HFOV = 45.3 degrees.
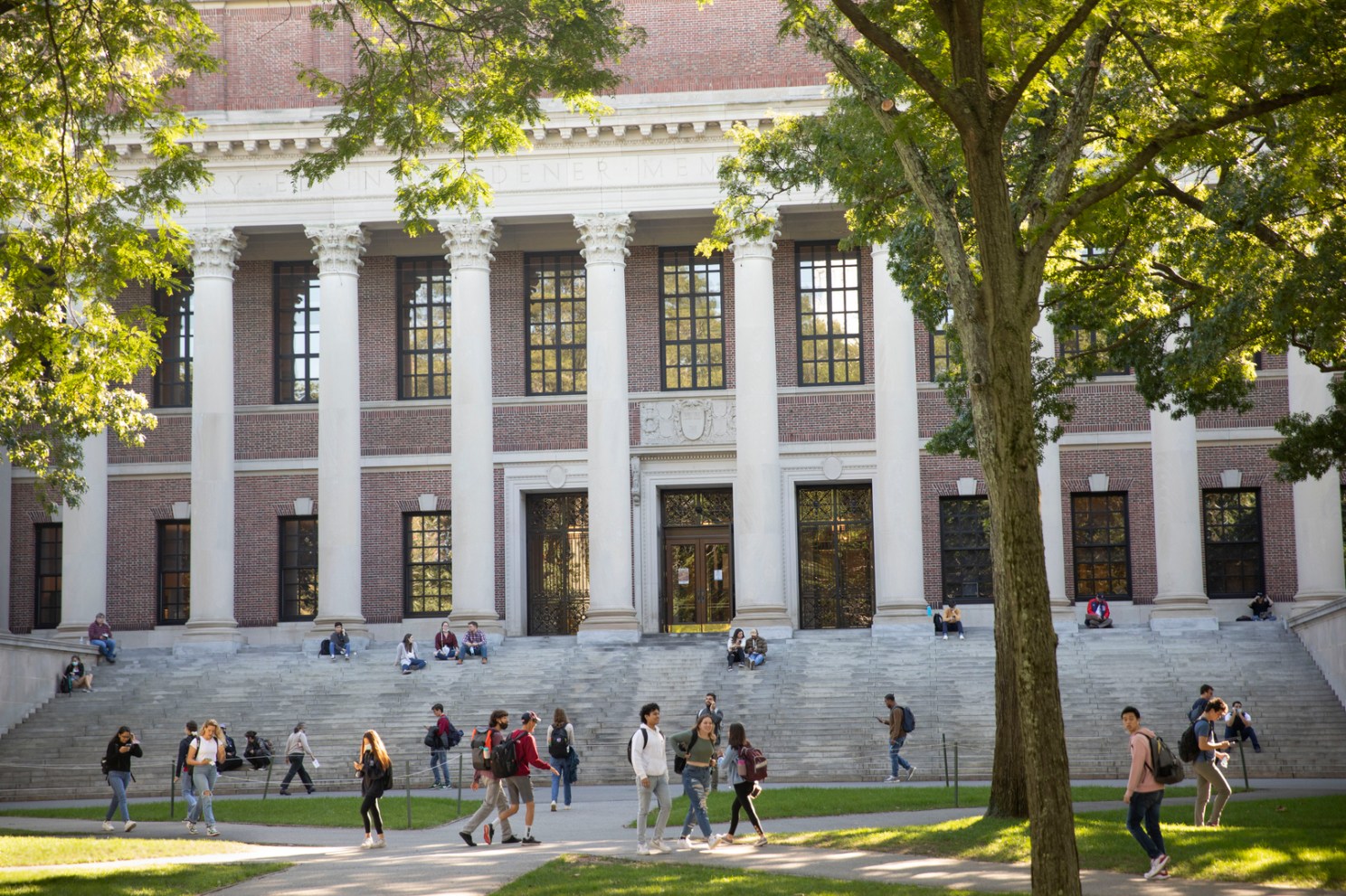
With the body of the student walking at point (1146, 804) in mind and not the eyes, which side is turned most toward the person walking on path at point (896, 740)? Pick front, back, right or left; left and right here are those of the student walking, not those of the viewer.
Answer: right

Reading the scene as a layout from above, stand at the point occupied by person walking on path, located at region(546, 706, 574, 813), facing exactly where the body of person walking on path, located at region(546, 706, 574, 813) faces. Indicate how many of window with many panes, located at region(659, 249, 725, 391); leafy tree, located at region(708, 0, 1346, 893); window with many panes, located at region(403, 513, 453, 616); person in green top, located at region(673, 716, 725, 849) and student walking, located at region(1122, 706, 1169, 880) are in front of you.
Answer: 2

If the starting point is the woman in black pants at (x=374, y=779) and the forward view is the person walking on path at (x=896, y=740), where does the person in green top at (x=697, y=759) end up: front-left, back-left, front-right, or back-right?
front-right

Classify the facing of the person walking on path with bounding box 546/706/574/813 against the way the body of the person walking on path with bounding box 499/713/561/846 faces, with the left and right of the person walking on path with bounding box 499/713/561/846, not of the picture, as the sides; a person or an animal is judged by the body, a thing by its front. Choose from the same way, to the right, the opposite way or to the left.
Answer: to the left

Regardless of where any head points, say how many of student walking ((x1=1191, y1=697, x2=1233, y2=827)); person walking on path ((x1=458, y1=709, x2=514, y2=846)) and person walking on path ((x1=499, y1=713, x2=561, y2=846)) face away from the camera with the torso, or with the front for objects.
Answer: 0

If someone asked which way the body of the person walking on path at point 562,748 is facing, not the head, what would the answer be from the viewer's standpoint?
away from the camera

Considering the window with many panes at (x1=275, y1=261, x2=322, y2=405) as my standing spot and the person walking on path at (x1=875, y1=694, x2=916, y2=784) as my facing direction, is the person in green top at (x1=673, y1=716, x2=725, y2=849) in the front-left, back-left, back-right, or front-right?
front-right

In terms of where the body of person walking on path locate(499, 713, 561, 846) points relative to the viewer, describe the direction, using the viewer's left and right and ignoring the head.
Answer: facing to the right of the viewer
